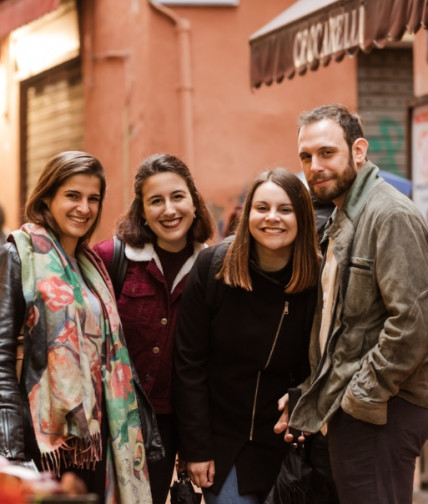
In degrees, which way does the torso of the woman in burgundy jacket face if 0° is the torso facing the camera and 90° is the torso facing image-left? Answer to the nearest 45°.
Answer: approximately 0°

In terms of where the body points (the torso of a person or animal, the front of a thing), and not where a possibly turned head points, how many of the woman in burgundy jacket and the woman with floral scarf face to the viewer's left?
0

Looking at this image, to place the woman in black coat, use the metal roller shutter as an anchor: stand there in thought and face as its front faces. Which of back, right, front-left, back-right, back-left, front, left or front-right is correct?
front-left

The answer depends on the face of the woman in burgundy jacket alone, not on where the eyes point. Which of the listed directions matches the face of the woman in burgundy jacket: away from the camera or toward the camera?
toward the camera

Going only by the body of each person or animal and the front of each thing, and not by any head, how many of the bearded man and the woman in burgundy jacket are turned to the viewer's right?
0

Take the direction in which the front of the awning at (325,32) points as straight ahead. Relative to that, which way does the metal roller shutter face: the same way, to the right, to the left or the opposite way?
the same way

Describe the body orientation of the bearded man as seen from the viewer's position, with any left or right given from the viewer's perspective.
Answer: facing the viewer and to the left of the viewer

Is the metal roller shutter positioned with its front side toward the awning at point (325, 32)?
no

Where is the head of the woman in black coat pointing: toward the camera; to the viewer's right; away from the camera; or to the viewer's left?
toward the camera

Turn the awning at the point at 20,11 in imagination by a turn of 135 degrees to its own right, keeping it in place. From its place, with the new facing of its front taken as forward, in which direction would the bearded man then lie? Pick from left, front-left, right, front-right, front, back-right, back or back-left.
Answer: back
